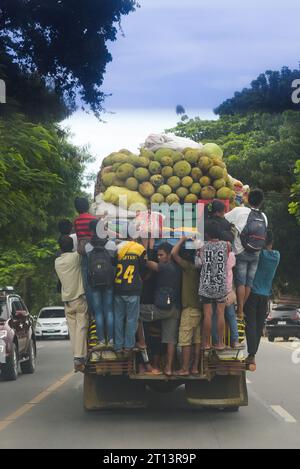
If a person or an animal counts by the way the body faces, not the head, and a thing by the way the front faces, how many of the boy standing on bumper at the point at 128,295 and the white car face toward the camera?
1

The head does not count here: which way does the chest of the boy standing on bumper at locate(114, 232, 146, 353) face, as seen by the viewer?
away from the camera

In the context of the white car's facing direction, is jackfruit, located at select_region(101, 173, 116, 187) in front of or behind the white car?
in front

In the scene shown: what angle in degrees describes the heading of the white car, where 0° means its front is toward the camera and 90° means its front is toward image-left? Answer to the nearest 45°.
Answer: approximately 0°

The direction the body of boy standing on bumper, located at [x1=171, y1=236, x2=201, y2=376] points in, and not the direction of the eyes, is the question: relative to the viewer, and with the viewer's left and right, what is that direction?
facing away from the viewer and to the left of the viewer

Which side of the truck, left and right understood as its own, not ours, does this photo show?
back

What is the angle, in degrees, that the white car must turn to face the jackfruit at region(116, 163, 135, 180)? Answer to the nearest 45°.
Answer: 0° — it already faces it

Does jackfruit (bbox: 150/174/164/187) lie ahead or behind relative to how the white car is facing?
ahead

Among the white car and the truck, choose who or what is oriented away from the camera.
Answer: the truck
